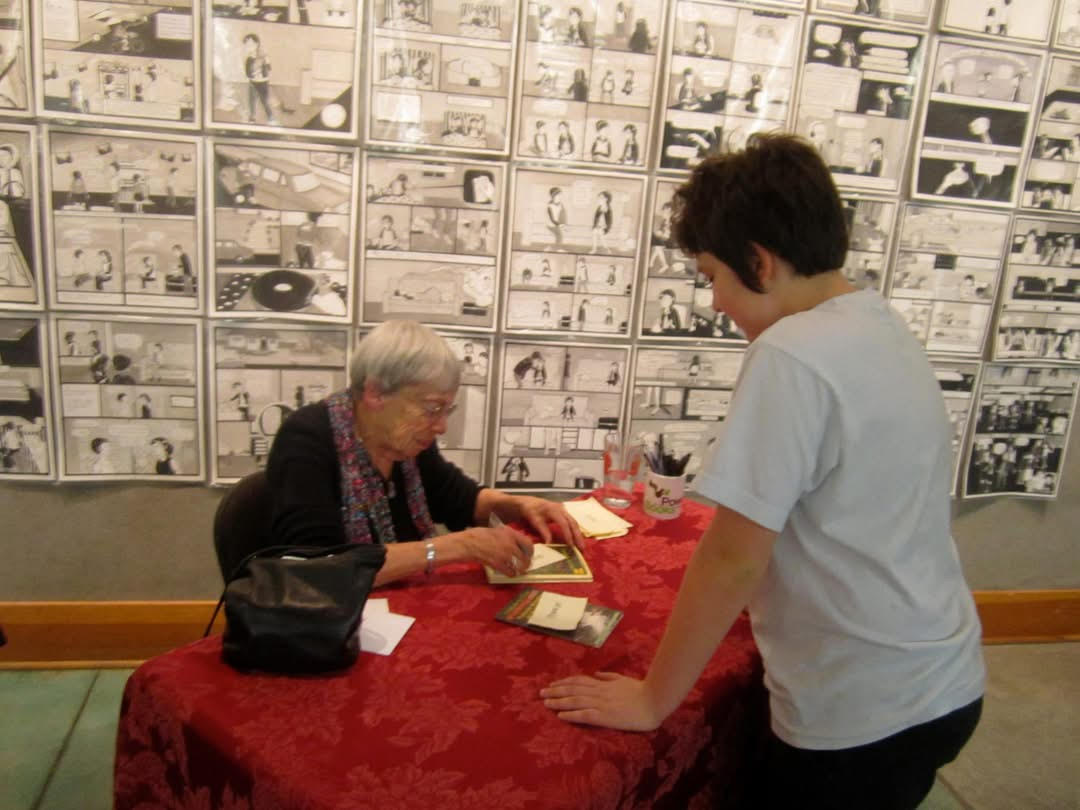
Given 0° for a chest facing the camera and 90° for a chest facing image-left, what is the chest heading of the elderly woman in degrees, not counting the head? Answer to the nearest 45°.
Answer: approximately 315°

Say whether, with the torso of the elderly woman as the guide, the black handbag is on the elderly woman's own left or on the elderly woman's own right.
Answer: on the elderly woman's own right

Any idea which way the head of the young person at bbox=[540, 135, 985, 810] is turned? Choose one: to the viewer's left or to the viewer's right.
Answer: to the viewer's left

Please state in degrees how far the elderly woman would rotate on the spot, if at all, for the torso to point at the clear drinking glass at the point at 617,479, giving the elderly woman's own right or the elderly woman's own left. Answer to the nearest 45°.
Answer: approximately 90° to the elderly woman's own left

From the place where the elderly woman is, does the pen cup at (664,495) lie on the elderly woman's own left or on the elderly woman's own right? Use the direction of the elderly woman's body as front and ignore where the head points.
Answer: on the elderly woman's own left
